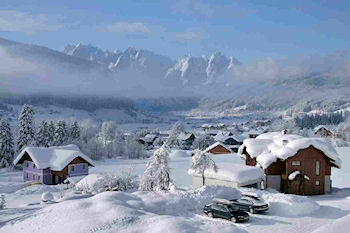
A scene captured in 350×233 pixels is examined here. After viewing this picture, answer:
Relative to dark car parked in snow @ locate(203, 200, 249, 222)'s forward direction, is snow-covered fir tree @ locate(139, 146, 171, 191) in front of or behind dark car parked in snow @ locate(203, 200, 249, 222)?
behind

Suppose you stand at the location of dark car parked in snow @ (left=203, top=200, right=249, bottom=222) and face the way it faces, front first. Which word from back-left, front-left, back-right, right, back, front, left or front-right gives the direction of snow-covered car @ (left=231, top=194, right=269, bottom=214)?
left

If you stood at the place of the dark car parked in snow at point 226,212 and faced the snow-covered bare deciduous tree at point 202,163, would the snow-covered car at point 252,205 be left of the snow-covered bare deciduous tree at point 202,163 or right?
right
